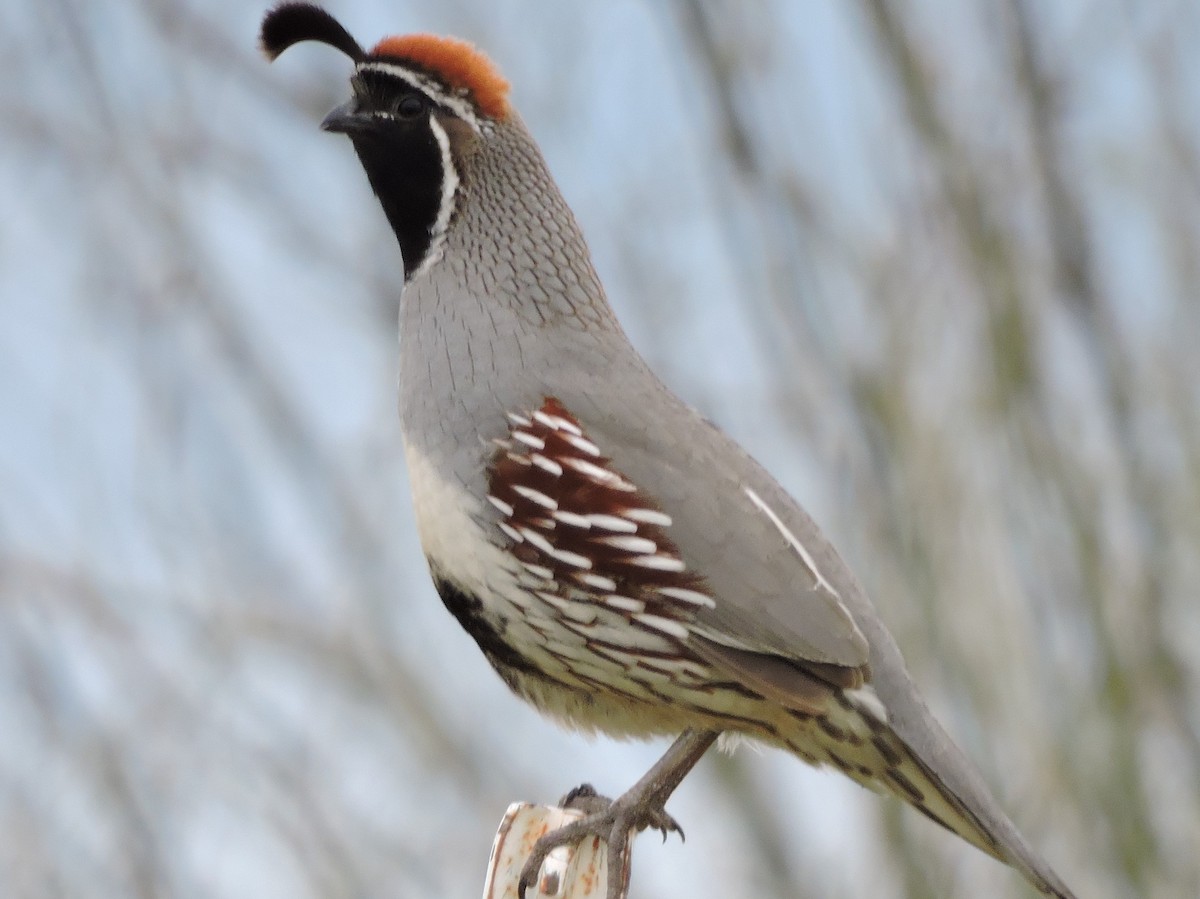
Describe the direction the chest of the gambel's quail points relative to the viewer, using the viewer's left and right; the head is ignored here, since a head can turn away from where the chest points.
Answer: facing to the left of the viewer
